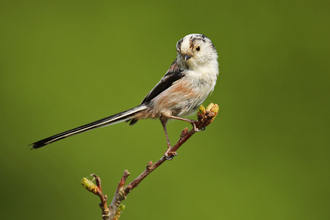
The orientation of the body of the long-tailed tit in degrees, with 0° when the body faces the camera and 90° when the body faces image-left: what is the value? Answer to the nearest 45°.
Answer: approximately 270°
